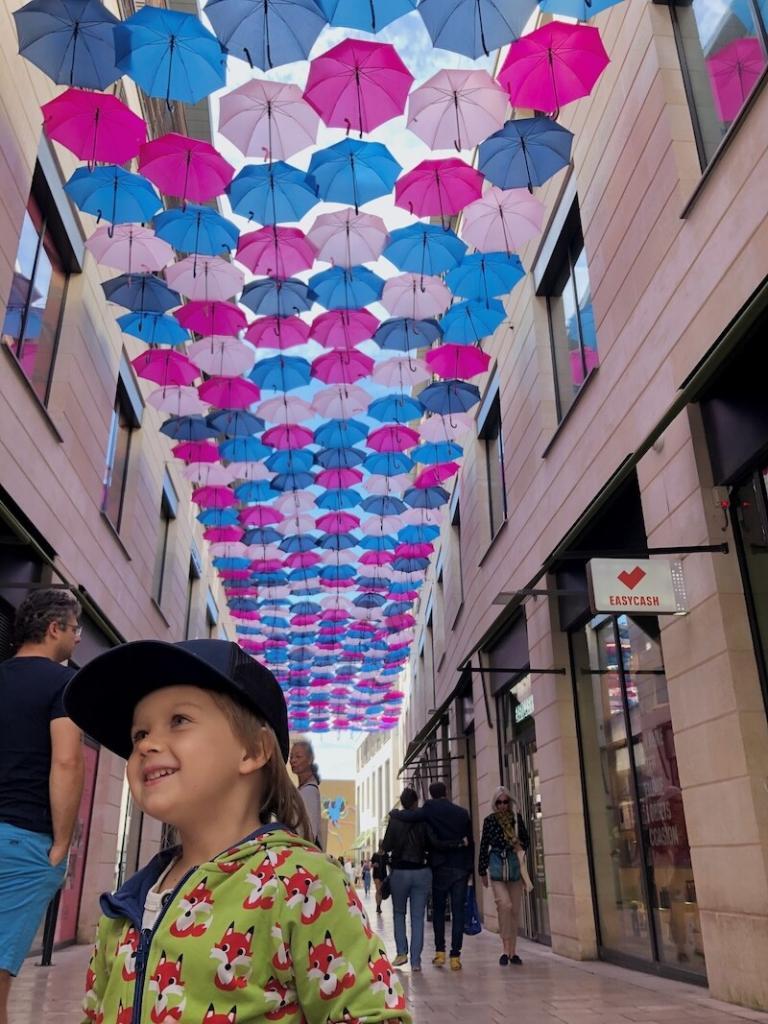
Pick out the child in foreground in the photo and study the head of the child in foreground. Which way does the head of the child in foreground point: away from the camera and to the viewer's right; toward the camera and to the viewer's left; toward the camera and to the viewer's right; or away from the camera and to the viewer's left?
toward the camera and to the viewer's left

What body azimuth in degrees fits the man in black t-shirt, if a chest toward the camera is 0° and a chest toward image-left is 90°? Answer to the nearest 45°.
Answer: approximately 225°

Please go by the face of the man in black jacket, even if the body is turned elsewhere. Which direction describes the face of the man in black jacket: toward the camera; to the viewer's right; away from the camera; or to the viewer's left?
away from the camera

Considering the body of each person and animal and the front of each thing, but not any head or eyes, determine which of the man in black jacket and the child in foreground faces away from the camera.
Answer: the man in black jacket

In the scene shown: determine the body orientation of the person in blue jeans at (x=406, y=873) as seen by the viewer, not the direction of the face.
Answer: away from the camera

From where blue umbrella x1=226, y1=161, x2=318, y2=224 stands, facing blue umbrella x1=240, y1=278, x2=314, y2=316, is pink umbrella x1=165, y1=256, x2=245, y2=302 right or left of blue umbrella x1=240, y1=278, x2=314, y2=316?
left

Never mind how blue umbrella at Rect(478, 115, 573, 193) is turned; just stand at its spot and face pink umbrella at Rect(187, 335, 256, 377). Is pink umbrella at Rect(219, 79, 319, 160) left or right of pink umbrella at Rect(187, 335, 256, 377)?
left

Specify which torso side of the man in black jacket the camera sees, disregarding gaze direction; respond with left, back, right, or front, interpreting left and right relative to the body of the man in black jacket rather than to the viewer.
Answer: back
